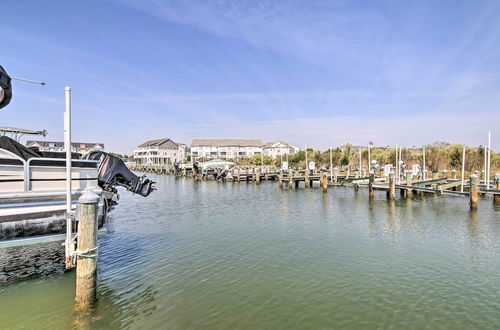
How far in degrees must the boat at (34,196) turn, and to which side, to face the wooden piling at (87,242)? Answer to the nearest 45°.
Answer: approximately 135° to its left

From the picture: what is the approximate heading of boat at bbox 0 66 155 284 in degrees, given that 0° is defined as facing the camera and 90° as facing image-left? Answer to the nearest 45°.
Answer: approximately 90°

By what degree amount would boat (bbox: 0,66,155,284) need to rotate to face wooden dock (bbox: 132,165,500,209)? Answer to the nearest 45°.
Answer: approximately 180°
